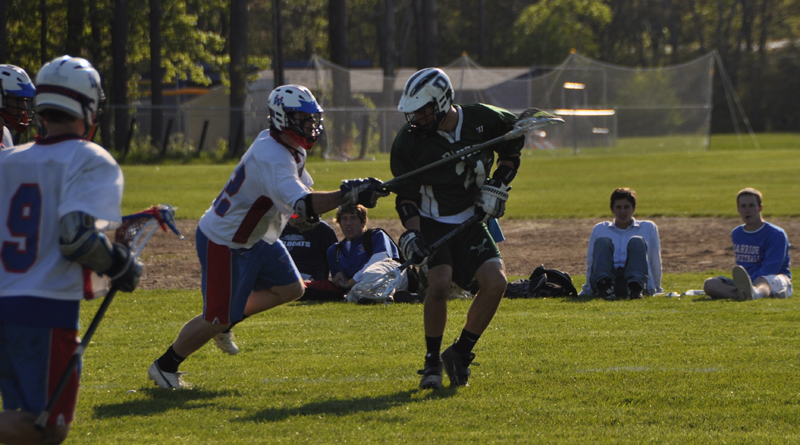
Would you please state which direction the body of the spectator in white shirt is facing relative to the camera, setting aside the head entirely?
toward the camera

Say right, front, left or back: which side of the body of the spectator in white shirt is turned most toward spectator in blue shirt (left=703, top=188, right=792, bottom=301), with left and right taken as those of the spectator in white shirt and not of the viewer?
left

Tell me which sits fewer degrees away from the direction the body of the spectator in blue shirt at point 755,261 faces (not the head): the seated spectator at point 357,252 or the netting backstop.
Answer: the seated spectator

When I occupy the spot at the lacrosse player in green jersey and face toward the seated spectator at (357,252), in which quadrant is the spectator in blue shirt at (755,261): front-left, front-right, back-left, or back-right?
front-right

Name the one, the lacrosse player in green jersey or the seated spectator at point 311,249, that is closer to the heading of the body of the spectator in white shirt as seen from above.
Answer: the lacrosse player in green jersey

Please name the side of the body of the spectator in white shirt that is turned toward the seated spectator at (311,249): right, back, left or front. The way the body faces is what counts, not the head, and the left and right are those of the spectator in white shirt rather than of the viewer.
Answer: right

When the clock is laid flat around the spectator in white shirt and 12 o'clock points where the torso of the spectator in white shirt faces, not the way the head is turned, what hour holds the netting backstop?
The netting backstop is roughly at 6 o'clock from the spectator in white shirt.

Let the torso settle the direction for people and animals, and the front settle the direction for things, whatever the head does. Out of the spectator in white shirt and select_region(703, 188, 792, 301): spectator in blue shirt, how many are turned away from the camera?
0

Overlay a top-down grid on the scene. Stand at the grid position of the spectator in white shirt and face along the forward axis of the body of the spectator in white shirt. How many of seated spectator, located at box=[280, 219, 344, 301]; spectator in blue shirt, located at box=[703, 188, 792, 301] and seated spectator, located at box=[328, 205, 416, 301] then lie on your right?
2

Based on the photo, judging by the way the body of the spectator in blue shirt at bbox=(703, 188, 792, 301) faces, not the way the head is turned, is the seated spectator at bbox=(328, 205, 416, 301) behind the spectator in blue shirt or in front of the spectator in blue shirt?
in front

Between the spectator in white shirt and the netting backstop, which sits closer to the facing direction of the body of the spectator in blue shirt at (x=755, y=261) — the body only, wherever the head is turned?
the spectator in white shirt

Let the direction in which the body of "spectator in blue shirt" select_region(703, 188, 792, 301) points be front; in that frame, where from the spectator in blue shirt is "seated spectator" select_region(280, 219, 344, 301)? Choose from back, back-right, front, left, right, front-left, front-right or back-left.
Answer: front-right

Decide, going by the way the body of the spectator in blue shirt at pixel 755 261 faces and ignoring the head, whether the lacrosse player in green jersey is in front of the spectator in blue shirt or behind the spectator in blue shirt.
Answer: in front
